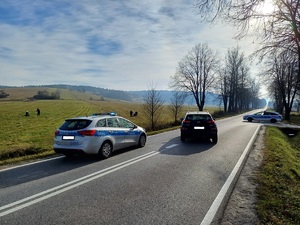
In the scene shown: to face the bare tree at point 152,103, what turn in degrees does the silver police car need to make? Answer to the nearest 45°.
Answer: approximately 45° to its left

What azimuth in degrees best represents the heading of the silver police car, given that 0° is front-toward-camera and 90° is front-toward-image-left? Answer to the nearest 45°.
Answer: approximately 225°
